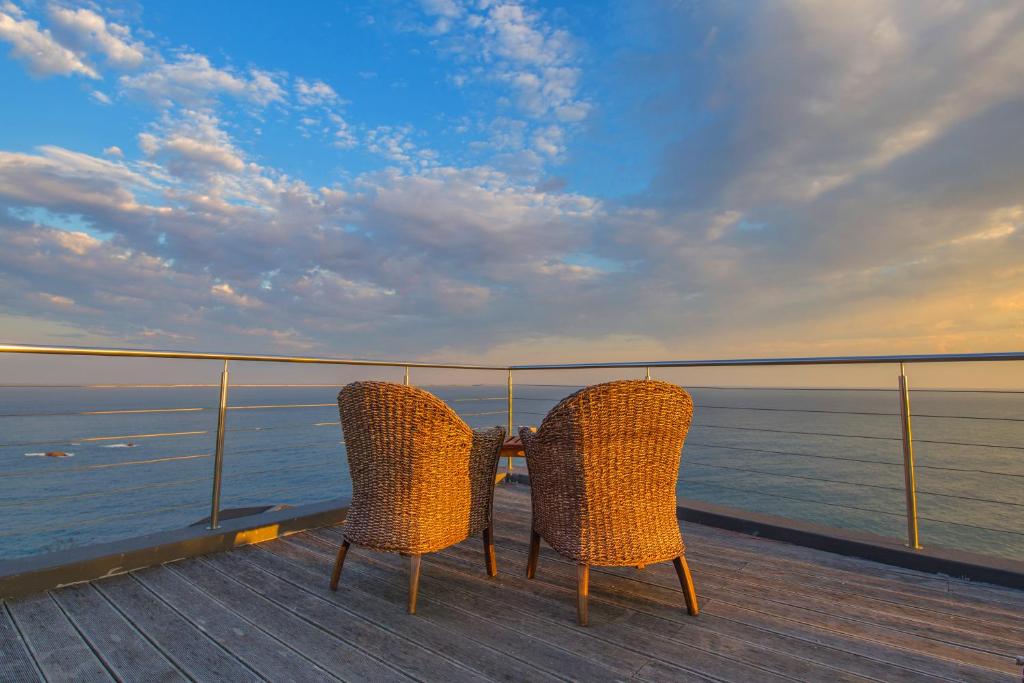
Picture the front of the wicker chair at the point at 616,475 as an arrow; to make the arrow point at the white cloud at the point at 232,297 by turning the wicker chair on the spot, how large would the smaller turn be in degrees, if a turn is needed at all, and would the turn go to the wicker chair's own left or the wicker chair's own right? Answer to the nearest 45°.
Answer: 0° — it already faces it

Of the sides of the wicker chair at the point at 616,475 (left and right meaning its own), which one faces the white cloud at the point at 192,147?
front

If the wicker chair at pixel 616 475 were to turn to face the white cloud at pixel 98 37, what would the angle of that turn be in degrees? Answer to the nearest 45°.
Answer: approximately 45° to its left

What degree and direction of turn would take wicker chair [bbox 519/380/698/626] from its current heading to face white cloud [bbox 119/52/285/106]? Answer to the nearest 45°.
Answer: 0° — it already faces it

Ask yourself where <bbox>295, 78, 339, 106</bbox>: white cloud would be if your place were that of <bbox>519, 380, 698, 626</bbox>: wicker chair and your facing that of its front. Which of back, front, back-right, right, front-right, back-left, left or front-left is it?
front

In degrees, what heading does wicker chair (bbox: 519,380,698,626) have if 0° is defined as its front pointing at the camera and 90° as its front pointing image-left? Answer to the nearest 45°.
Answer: approximately 135°
